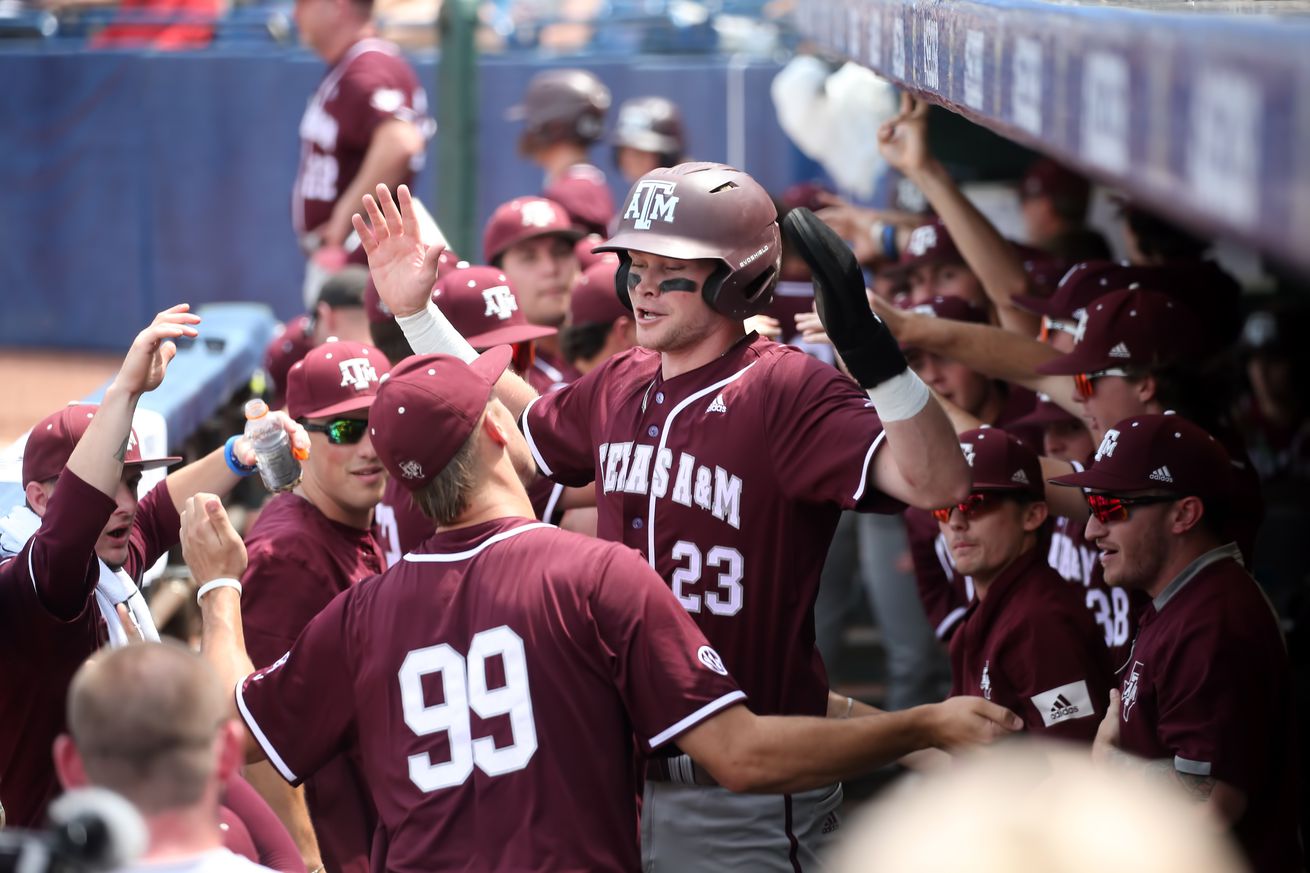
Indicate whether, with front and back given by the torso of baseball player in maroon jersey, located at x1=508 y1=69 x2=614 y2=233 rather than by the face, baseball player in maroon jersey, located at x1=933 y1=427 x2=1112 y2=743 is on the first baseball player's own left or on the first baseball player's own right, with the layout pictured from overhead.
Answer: on the first baseball player's own left

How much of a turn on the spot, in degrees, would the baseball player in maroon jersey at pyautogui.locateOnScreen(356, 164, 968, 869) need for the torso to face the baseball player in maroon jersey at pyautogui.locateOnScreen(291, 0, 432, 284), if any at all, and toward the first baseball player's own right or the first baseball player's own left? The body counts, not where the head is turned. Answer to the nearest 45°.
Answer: approximately 135° to the first baseball player's own right

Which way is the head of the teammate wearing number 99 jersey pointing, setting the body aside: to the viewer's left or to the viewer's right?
to the viewer's right
